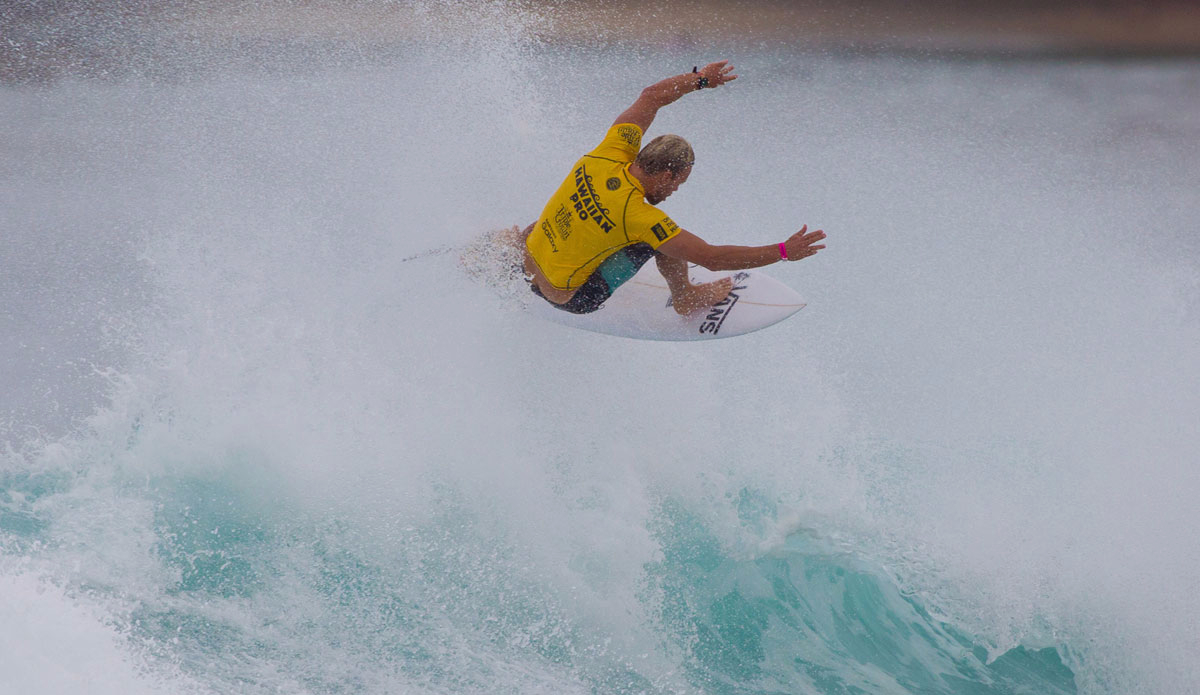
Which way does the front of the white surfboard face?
to the viewer's right

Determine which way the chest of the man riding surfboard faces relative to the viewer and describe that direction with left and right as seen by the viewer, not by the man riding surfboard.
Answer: facing away from the viewer and to the right of the viewer
